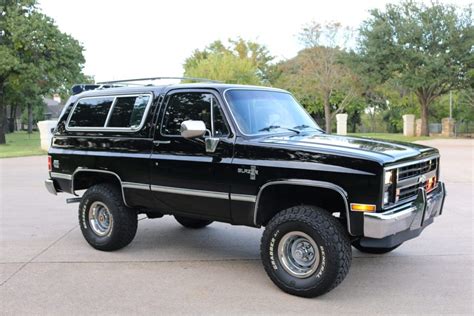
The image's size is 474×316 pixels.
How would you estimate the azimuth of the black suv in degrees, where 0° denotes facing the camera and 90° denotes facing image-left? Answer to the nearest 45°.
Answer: approximately 315°

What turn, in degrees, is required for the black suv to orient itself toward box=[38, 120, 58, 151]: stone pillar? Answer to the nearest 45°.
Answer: approximately 180°

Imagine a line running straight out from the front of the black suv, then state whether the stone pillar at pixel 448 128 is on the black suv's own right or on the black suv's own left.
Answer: on the black suv's own left

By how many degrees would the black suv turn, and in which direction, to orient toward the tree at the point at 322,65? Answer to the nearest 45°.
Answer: approximately 135° to its left

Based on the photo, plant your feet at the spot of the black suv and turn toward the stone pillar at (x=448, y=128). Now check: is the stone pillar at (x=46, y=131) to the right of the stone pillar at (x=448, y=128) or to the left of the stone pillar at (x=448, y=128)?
left

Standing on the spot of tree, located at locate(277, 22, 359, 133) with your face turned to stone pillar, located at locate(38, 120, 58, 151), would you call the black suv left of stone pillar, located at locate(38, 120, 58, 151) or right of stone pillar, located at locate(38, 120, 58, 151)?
left

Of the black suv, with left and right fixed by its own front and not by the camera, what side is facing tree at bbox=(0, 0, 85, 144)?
back
